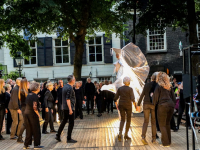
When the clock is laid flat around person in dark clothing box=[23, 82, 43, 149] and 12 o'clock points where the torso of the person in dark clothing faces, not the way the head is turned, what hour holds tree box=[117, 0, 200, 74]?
The tree is roughly at 12 o'clock from the person in dark clothing.

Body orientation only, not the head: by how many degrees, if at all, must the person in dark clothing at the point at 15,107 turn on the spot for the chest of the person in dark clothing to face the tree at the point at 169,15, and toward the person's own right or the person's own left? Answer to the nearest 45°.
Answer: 0° — they already face it

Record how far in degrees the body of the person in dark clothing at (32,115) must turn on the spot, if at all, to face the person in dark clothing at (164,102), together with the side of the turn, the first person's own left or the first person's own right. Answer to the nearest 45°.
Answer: approximately 45° to the first person's own right

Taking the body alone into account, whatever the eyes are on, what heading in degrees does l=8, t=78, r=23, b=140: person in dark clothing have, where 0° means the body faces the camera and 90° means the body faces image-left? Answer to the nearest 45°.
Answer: approximately 225°

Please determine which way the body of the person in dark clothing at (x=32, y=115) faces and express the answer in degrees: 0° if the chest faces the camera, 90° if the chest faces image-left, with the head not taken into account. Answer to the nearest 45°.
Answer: approximately 225°
